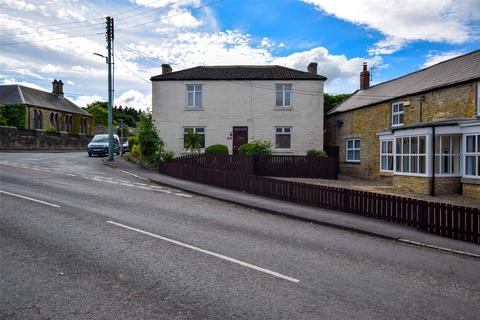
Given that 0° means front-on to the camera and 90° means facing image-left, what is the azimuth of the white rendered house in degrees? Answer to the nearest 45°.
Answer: approximately 0°

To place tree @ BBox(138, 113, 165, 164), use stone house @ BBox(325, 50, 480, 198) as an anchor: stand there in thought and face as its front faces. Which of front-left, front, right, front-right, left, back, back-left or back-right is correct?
front-right

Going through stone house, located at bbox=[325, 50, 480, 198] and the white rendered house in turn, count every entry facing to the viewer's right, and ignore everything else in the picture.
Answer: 0

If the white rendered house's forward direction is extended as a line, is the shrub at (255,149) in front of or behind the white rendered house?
in front

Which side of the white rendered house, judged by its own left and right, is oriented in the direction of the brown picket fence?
front

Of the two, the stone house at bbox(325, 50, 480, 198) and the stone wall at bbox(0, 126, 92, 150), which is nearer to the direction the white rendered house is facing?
the stone house

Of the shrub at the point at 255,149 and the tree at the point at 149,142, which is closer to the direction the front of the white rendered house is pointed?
the shrub

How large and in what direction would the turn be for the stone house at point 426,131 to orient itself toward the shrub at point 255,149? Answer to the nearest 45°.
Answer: approximately 45° to its right
